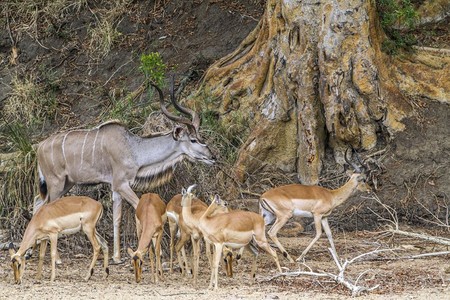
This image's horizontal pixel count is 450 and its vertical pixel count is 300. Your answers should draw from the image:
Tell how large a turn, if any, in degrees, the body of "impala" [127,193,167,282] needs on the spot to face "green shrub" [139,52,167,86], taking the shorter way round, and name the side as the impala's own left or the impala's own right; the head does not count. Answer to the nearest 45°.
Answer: approximately 180°

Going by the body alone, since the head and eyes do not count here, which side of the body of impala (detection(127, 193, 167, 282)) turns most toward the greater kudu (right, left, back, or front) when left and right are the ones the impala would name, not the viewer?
back

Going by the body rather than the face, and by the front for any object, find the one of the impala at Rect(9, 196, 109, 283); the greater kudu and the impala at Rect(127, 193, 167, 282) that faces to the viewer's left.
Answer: the impala at Rect(9, 196, 109, 283)

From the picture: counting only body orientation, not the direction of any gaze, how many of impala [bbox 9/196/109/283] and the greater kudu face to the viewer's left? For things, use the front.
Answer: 1

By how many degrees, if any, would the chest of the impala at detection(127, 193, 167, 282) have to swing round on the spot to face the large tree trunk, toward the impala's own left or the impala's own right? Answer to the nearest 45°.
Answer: approximately 135° to the impala's own left

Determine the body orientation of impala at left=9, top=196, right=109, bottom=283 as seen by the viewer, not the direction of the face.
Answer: to the viewer's left

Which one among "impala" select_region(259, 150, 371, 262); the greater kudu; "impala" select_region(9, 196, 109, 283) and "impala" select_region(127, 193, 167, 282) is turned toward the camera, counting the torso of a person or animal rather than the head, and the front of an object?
"impala" select_region(127, 193, 167, 282)

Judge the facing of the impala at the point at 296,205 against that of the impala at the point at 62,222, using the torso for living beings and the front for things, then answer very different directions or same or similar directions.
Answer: very different directions

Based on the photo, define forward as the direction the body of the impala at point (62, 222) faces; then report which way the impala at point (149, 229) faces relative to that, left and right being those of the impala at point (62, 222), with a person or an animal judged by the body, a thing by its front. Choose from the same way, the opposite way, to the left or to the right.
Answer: to the left

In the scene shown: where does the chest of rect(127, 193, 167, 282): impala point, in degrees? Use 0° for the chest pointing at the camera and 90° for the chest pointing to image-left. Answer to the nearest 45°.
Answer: approximately 0°

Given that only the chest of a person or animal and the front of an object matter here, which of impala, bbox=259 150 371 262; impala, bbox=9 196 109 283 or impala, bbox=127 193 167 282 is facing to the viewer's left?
impala, bbox=9 196 109 283

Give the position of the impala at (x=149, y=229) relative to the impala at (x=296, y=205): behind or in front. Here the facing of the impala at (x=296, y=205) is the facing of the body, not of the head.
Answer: behind

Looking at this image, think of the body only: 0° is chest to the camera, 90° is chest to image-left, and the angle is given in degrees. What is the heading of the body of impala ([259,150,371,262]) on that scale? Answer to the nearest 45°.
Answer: approximately 270°
